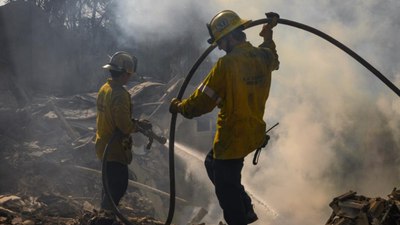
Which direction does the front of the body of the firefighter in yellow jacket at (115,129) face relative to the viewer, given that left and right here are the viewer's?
facing away from the viewer and to the right of the viewer

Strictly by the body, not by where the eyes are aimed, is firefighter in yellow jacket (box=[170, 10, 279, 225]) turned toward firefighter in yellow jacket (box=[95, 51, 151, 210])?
yes

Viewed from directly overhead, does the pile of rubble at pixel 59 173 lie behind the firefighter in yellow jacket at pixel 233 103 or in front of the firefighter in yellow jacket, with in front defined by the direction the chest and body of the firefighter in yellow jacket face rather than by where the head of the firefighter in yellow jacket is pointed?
in front

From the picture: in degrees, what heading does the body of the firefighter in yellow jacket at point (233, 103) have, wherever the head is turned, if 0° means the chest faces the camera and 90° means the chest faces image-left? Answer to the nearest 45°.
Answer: approximately 135°

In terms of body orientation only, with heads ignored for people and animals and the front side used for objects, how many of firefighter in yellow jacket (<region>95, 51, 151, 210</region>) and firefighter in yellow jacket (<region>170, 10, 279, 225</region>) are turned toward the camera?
0

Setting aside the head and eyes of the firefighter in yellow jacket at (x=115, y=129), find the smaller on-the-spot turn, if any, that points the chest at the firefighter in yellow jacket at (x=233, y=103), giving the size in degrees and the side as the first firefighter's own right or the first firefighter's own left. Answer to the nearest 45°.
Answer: approximately 90° to the first firefighter's own right

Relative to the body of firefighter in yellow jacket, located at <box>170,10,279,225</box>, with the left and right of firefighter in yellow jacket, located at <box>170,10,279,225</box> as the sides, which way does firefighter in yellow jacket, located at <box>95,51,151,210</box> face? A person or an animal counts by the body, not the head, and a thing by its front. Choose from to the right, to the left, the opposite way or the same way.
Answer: to the right
